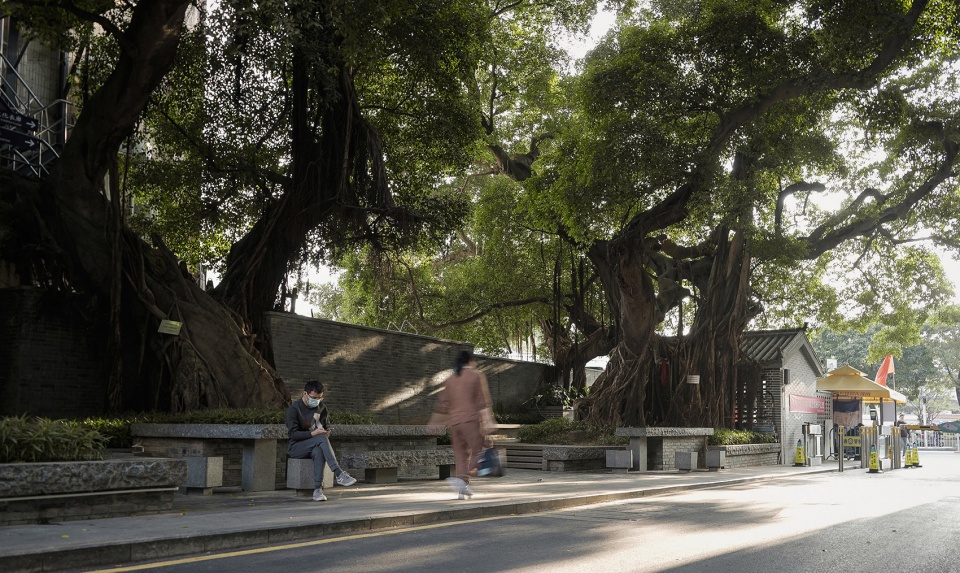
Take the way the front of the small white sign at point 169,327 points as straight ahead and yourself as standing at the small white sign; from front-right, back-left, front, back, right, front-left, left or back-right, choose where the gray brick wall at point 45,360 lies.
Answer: back-right

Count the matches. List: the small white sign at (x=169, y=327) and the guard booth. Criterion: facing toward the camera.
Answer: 2

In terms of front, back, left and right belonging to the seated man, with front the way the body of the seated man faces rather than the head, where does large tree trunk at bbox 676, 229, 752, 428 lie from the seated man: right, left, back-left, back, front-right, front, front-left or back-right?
left

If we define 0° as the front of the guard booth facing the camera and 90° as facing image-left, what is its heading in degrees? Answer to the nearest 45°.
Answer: approximately 0°

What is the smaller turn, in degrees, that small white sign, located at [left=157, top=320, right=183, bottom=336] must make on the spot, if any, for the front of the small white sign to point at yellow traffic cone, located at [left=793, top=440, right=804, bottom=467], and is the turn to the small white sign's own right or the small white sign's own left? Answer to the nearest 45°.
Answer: approximately 90° to the small white sign's own left

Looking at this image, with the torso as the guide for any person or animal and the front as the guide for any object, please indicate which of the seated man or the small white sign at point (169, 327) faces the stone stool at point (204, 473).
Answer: the small white sign

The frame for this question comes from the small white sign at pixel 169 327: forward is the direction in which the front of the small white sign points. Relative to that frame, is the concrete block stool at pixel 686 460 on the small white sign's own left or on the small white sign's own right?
on the small white sign's own left

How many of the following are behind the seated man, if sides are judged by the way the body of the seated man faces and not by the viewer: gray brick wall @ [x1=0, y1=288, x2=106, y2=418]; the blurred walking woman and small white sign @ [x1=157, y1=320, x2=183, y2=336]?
2

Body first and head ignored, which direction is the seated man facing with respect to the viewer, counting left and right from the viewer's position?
facing the viewer and to the right of the viewer

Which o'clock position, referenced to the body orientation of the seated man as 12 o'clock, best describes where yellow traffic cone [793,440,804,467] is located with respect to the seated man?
The yellow traffic cone is roughly at 9 o'clock from the seated man.

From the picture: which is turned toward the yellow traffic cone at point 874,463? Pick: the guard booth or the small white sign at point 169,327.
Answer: the guard booth
